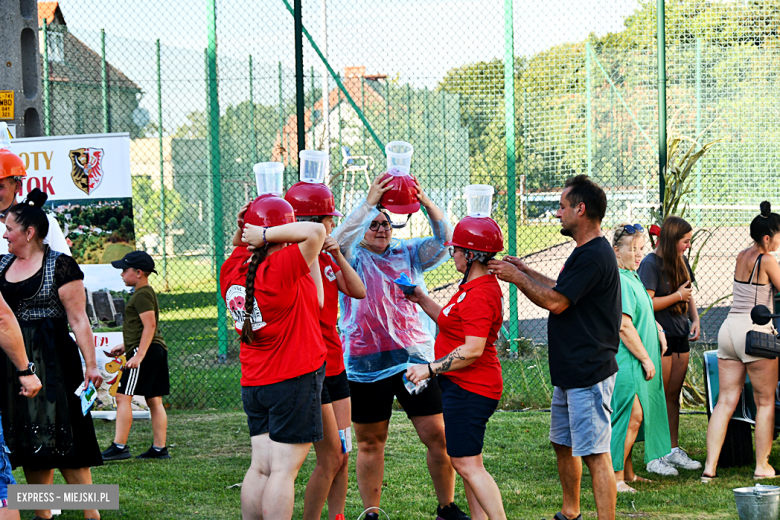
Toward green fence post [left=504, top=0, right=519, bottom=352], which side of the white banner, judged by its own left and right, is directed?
left

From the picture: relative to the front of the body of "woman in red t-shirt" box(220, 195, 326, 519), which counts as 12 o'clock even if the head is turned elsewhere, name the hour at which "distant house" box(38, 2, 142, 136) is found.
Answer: The distant house is roughly at 10 o'clock from the woman in red t-shirt.

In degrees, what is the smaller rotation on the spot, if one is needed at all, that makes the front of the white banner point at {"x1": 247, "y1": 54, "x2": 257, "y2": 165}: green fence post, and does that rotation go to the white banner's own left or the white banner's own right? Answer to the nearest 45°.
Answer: approximately 135° to the white banner's own left

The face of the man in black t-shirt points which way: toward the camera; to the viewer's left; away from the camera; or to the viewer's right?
to the viewer's left

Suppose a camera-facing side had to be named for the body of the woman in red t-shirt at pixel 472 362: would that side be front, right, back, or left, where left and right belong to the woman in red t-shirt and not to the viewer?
left

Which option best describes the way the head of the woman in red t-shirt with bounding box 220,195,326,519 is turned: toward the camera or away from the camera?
away from the camera

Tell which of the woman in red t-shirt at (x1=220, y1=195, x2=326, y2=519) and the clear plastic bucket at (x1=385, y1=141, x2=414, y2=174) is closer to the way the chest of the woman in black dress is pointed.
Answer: the woman in red t-shirt

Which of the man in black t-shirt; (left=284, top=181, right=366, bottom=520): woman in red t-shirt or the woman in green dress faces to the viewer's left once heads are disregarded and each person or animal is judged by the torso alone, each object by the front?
the man in black t-shirt

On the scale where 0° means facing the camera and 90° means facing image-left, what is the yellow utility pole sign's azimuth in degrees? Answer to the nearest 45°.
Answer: approximately 0°

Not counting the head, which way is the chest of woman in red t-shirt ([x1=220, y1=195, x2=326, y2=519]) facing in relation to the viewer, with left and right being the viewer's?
facing away from the viewer and to the right of the viewer
